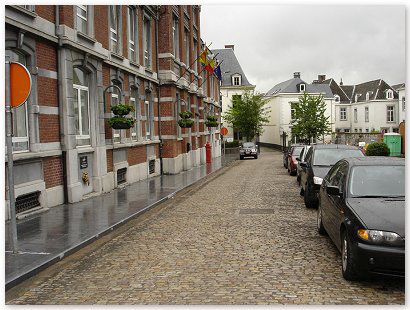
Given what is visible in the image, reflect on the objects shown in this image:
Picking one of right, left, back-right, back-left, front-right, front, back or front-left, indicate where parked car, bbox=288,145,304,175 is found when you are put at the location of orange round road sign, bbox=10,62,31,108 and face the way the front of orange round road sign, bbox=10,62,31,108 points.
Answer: back-left

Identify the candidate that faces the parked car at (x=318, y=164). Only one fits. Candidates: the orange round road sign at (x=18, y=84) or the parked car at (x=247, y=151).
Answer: the parked car at (x=247, y=151)

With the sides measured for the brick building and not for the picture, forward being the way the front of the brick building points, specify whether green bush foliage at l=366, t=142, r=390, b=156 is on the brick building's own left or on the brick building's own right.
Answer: on the brick building's own left

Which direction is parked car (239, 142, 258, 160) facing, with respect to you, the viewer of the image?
facing the viewer

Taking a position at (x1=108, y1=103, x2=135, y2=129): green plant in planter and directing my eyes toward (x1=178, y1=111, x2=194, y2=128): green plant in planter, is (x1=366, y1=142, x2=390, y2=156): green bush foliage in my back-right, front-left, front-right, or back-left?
front-right

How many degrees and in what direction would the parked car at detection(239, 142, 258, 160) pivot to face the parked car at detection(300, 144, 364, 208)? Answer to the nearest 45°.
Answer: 0° — it already faces it

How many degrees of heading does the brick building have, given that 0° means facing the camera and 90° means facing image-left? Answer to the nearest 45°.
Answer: approximately 315°

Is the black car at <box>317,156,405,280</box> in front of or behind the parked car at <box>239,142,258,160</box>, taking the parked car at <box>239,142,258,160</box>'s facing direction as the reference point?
in front

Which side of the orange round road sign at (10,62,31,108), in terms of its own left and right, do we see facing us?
front

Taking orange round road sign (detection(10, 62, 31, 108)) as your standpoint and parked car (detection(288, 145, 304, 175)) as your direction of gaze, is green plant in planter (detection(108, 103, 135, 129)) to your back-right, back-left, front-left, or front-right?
front-left

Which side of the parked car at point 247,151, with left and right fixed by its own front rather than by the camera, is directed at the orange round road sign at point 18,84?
front

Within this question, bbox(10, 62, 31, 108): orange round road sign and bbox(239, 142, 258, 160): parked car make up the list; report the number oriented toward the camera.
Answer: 2

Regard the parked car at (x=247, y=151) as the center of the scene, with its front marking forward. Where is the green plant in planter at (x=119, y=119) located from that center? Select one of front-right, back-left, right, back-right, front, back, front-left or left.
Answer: front

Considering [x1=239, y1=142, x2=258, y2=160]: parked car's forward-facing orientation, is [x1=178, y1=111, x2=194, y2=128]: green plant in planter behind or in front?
in front

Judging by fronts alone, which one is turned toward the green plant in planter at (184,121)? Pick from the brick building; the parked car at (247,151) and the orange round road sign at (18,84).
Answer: the parked car
